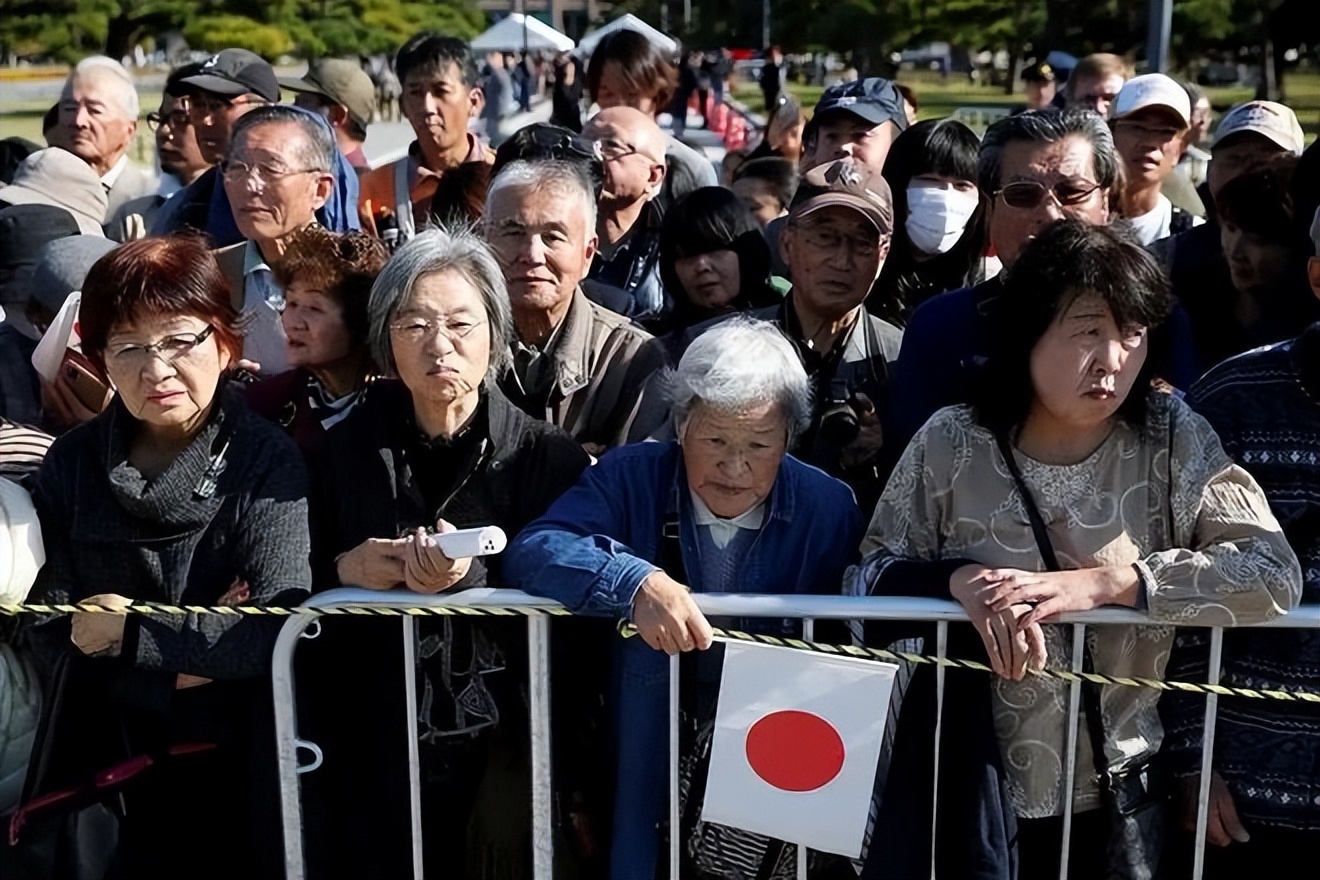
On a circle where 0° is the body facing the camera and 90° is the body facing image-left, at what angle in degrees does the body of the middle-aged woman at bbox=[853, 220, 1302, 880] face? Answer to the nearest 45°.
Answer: approximately 0°

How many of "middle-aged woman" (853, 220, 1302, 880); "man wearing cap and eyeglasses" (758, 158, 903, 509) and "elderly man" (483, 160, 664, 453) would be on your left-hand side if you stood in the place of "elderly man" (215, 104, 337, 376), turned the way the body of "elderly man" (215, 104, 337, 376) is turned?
3

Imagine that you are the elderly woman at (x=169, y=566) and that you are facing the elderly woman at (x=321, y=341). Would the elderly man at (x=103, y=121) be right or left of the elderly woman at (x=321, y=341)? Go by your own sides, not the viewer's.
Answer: left

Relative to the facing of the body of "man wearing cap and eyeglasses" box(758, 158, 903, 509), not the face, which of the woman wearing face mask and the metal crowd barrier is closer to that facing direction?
the metal crowd barrier

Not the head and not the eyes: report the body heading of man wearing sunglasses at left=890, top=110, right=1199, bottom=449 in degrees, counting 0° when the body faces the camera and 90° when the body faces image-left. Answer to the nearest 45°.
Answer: approximately 0°

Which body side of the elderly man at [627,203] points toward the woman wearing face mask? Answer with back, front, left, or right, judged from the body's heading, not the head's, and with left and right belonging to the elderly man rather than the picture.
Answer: left
